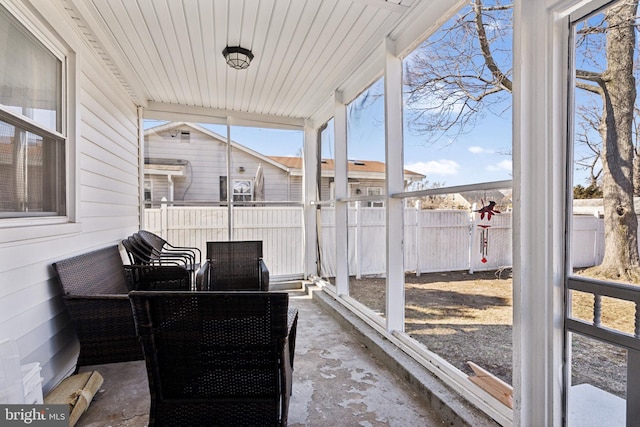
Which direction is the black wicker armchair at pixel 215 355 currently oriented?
away from the camera

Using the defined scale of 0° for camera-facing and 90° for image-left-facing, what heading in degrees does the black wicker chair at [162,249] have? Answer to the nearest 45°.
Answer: approximately 270°

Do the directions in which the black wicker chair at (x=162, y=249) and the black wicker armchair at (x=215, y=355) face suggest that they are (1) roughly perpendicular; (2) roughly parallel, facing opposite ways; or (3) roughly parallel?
roughly perpendicular

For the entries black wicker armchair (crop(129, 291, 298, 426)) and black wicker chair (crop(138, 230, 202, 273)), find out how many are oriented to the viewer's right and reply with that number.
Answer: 1

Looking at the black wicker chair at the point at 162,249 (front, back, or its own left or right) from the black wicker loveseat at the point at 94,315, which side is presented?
right

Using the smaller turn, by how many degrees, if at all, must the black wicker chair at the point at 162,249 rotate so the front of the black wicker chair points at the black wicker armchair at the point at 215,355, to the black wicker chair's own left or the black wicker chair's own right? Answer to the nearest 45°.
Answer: approximately 90° to the black wicker chair's own right

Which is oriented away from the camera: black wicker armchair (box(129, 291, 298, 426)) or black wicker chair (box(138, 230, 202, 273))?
the black wicker armchair

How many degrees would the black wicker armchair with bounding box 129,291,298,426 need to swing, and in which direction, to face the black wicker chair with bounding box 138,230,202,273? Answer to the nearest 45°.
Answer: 0° — it already faces it

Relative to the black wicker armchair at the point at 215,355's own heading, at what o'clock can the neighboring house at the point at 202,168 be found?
The neighboring house is roughly at 12 o'clock from the black wicker armchair.
